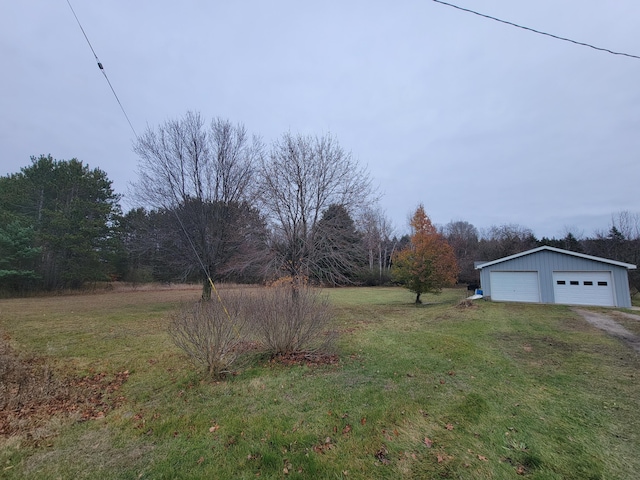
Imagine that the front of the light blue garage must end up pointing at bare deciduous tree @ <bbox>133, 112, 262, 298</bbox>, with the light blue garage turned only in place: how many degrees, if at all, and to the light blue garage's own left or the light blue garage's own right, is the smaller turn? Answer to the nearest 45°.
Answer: approximately 45° to the light blue garage's own right

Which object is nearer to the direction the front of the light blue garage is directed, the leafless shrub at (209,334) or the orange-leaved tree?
the leafless shrub

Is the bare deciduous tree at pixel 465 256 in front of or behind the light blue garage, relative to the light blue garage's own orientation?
behind

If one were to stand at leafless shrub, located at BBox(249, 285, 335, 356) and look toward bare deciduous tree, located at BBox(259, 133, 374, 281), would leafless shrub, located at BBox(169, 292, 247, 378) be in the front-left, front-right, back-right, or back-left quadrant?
back-left

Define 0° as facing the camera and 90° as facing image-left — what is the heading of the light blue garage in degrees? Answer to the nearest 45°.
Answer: approximately 0°

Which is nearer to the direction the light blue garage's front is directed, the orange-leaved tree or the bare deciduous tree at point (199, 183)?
the bare deciduous tree

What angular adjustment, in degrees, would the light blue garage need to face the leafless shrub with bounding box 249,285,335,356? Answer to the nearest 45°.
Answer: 0° — it already faces it

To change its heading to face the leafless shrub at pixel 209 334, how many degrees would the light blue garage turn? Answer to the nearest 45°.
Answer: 0° — it already faces it

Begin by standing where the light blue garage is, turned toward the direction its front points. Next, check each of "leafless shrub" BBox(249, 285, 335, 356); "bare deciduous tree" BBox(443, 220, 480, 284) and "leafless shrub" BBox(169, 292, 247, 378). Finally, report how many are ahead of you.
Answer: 2
